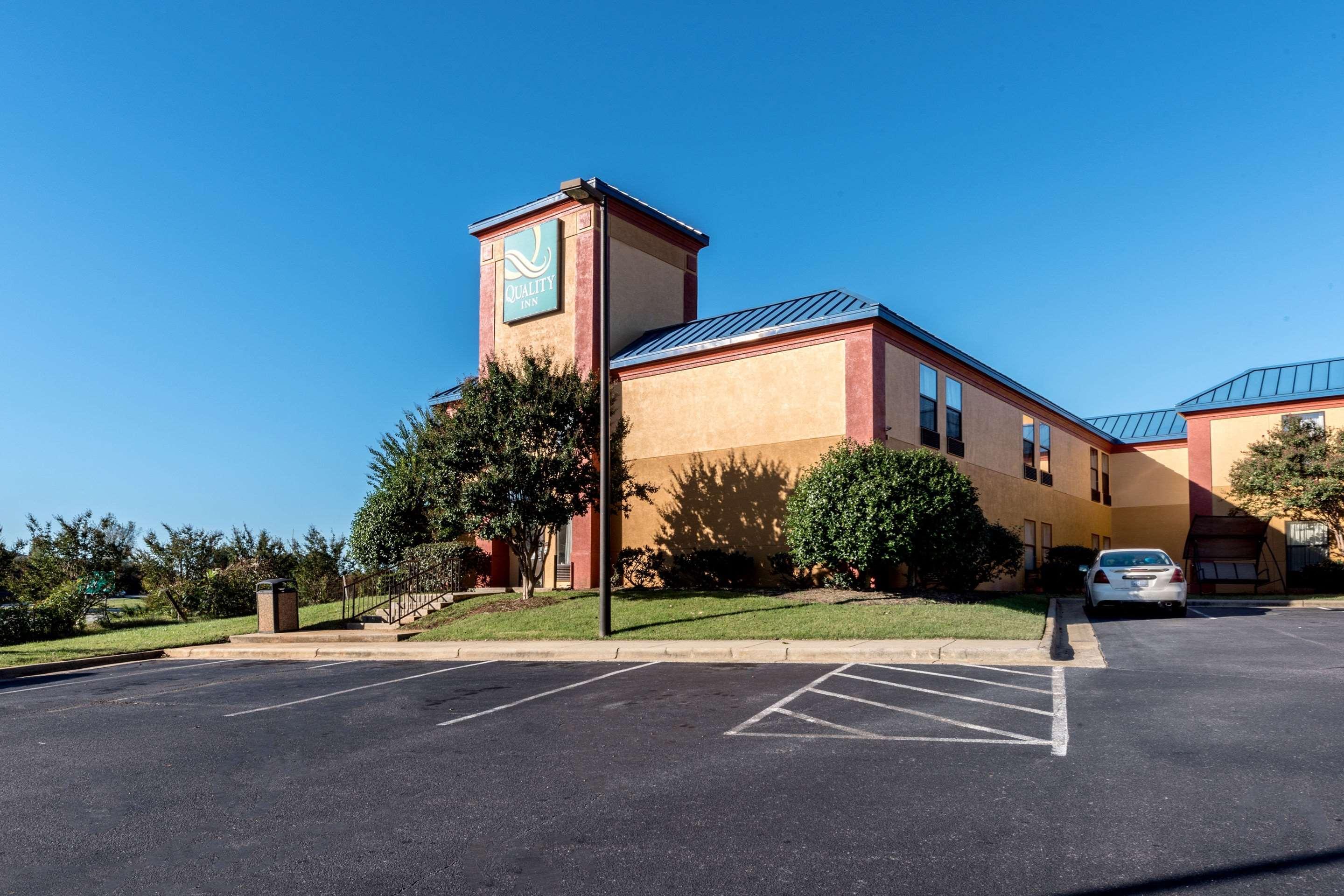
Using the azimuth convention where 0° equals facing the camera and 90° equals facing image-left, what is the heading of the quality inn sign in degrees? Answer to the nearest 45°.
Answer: approximately 45°

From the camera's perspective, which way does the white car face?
away from the camera

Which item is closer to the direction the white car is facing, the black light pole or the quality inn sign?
the quality inn sign

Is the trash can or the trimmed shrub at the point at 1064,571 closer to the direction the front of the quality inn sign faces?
the trash can

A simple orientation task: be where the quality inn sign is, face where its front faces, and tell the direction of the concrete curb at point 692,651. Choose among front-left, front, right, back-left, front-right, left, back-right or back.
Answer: front-left

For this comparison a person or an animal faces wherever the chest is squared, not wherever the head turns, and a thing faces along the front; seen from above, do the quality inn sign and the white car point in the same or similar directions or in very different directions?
very different directions

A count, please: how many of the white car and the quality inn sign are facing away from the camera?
1

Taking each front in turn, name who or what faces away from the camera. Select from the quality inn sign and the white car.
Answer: the white car

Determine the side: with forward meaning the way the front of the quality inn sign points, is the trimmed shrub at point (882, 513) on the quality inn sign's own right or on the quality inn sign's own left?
on the quality inn sign's own left

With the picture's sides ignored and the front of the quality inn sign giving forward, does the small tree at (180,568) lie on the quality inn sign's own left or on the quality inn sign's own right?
on the quality inn sign's own right

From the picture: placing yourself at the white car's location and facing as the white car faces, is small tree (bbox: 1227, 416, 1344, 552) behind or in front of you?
in front

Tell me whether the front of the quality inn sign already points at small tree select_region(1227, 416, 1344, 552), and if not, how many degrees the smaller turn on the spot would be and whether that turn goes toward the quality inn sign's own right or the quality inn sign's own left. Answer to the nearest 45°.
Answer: approximately 135° to the quality inn sign's own left
